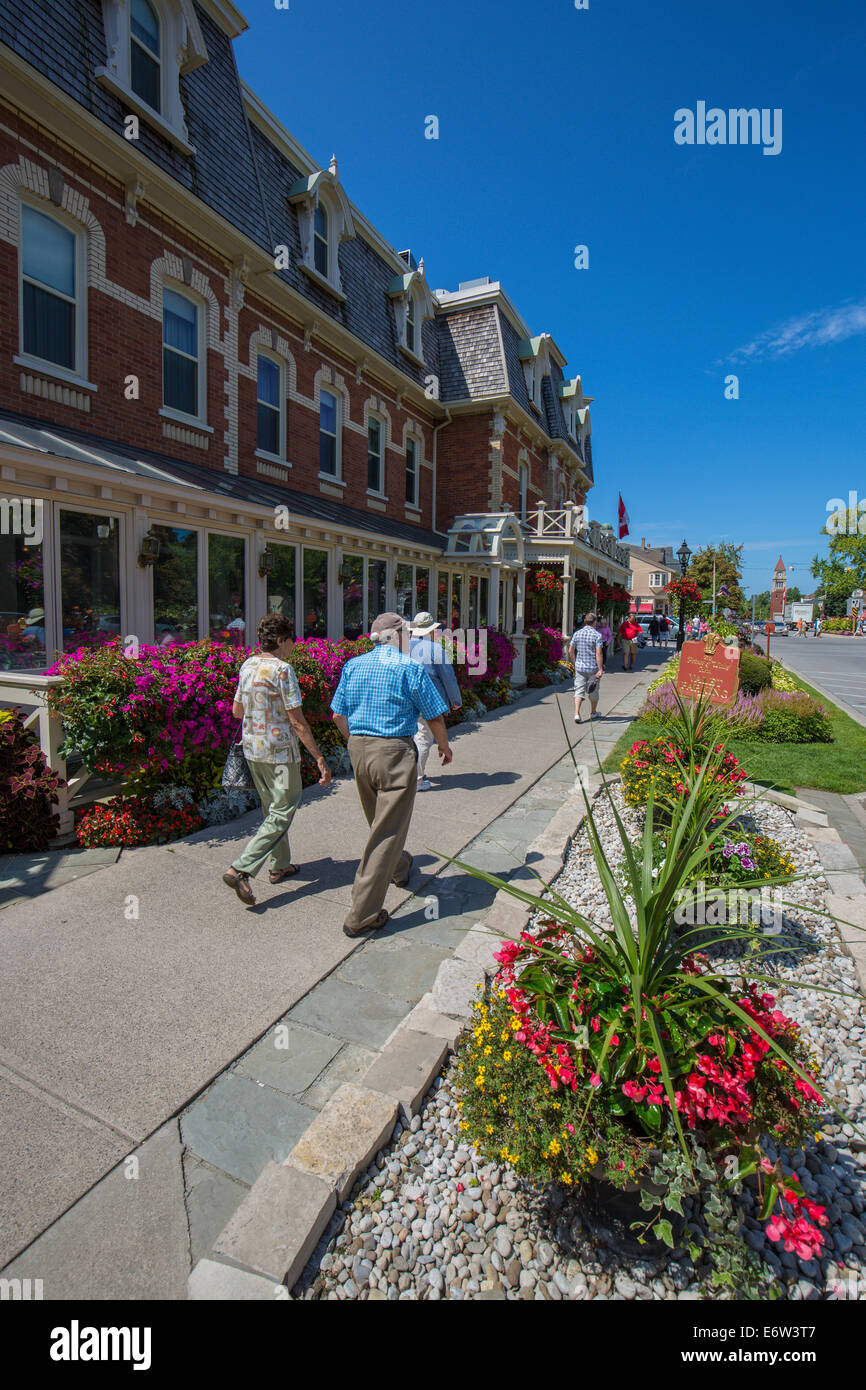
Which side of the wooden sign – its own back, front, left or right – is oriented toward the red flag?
back

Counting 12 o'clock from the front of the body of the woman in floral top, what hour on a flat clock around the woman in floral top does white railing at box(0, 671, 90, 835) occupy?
The white railing is roughly at 9 o'clock from the woman in floral top.

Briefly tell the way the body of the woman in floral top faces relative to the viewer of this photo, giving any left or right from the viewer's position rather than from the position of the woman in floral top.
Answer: facing away from the viewer and to the right of the viewer

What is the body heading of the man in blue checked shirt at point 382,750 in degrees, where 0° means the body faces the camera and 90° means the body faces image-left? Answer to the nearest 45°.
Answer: approximately 225°

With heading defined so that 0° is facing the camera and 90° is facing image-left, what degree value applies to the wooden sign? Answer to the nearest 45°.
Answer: approximately 0°

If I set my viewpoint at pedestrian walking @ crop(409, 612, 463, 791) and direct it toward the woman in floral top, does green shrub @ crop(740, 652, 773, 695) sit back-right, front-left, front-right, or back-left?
back-left

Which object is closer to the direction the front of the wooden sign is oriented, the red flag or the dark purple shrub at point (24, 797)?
the dark purple shrub

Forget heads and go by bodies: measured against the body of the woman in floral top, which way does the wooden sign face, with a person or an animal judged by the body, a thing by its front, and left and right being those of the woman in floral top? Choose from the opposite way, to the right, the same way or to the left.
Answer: the opposite way
